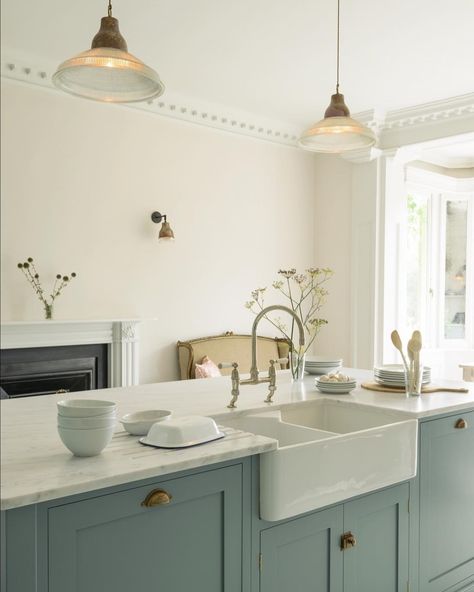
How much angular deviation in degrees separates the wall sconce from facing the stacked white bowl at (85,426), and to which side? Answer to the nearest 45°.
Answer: approximately 45° to its right

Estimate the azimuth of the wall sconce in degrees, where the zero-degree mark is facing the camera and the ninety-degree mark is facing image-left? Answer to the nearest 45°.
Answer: approximately 315°

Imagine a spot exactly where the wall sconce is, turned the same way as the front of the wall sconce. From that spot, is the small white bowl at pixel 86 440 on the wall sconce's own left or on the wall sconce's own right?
on the wall sconce's own right

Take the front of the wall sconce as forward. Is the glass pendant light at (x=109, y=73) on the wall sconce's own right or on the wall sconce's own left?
on the wall sconce's own right

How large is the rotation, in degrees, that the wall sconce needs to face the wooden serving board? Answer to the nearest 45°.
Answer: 0° — it already faces it

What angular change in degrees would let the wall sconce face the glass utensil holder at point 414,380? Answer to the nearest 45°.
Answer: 0° — it already faces it

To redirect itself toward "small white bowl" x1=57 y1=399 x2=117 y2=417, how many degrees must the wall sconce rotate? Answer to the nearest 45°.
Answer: approximately 45° to its right

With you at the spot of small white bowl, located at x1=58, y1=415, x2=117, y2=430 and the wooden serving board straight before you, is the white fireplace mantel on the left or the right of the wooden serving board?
left
